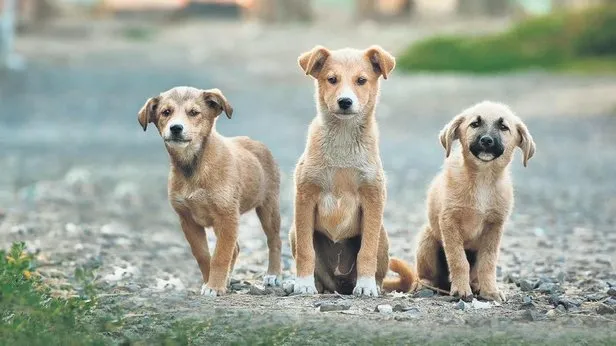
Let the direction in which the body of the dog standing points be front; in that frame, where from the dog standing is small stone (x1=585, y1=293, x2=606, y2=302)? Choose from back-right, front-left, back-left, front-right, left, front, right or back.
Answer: back-left

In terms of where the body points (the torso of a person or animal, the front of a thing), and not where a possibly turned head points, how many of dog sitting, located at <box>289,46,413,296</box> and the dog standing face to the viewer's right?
0

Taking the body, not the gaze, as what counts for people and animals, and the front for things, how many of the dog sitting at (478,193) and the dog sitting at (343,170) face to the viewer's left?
0

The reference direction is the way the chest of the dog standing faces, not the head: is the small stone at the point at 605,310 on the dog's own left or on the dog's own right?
on the dog's own left

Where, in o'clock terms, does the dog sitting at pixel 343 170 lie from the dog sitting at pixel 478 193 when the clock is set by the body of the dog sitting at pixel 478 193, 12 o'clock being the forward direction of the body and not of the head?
the dog sitting at pixel 343 170 is roughly at 4 o'clock from the dog sitting at pixel 478 193.

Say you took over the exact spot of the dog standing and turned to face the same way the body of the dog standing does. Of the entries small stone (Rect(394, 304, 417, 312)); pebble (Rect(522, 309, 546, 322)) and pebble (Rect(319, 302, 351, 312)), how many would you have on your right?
0

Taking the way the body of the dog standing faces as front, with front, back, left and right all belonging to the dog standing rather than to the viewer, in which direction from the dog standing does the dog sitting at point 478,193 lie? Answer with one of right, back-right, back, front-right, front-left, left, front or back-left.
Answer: back-left

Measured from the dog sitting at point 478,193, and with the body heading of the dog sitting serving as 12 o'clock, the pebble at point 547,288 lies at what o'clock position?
The pebble is roughly at 9 o'clock from the dog sitting.

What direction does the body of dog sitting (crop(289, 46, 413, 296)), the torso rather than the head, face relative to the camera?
toward the camera

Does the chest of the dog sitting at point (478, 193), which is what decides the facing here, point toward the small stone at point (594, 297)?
no

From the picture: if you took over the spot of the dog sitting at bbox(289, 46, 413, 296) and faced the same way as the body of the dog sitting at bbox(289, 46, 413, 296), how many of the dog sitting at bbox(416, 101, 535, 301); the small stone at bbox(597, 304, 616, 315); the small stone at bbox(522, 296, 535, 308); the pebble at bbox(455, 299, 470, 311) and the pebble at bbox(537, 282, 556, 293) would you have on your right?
0

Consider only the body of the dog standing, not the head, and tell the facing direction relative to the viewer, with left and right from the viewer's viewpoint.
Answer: facing the viewer and to the left of the viewer

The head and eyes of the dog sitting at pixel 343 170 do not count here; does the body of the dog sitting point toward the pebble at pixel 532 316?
no

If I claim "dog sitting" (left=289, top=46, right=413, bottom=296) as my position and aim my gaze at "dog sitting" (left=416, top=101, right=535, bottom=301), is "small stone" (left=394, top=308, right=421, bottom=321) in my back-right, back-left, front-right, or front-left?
front-right

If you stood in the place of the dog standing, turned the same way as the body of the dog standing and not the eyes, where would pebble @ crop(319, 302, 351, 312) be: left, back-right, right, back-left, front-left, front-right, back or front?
left

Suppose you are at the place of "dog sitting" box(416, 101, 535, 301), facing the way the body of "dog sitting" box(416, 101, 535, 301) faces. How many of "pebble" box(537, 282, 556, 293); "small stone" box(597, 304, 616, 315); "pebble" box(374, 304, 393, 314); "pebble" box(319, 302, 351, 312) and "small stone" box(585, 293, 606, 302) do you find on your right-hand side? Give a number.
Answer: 2
